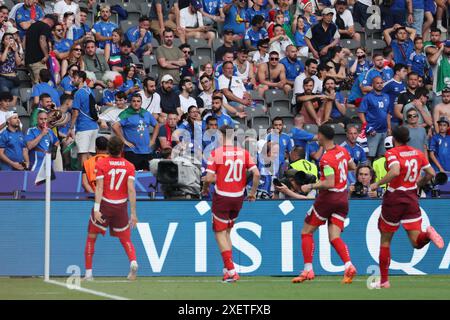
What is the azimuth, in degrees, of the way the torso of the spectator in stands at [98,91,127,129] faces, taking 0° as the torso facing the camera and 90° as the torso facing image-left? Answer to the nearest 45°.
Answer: approximately 315°

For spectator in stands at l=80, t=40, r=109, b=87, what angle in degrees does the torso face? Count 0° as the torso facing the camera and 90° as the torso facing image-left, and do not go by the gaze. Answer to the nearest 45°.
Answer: approximately 0°

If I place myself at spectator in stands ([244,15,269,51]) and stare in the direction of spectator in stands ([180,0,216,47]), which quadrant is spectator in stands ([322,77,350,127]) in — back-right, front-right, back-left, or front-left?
back-left

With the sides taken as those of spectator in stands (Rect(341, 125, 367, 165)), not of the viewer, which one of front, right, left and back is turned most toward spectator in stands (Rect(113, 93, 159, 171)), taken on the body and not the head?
right

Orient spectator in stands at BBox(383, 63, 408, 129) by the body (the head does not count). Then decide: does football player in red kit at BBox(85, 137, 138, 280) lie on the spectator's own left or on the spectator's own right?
on the spectator's own right

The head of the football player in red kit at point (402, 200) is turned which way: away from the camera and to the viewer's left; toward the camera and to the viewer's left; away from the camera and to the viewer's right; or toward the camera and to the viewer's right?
away from the camera and to the viewer's left

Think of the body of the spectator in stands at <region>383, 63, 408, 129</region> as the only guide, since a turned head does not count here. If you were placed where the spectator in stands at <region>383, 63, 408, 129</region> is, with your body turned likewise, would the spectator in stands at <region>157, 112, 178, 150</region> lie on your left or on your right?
on your right
